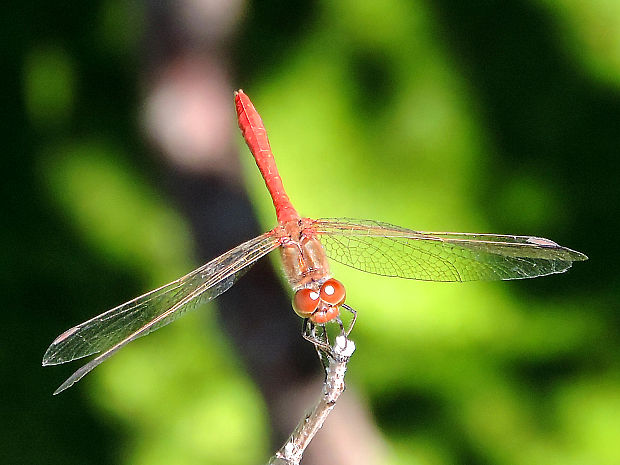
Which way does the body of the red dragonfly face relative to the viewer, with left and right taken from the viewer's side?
facing the viewer
